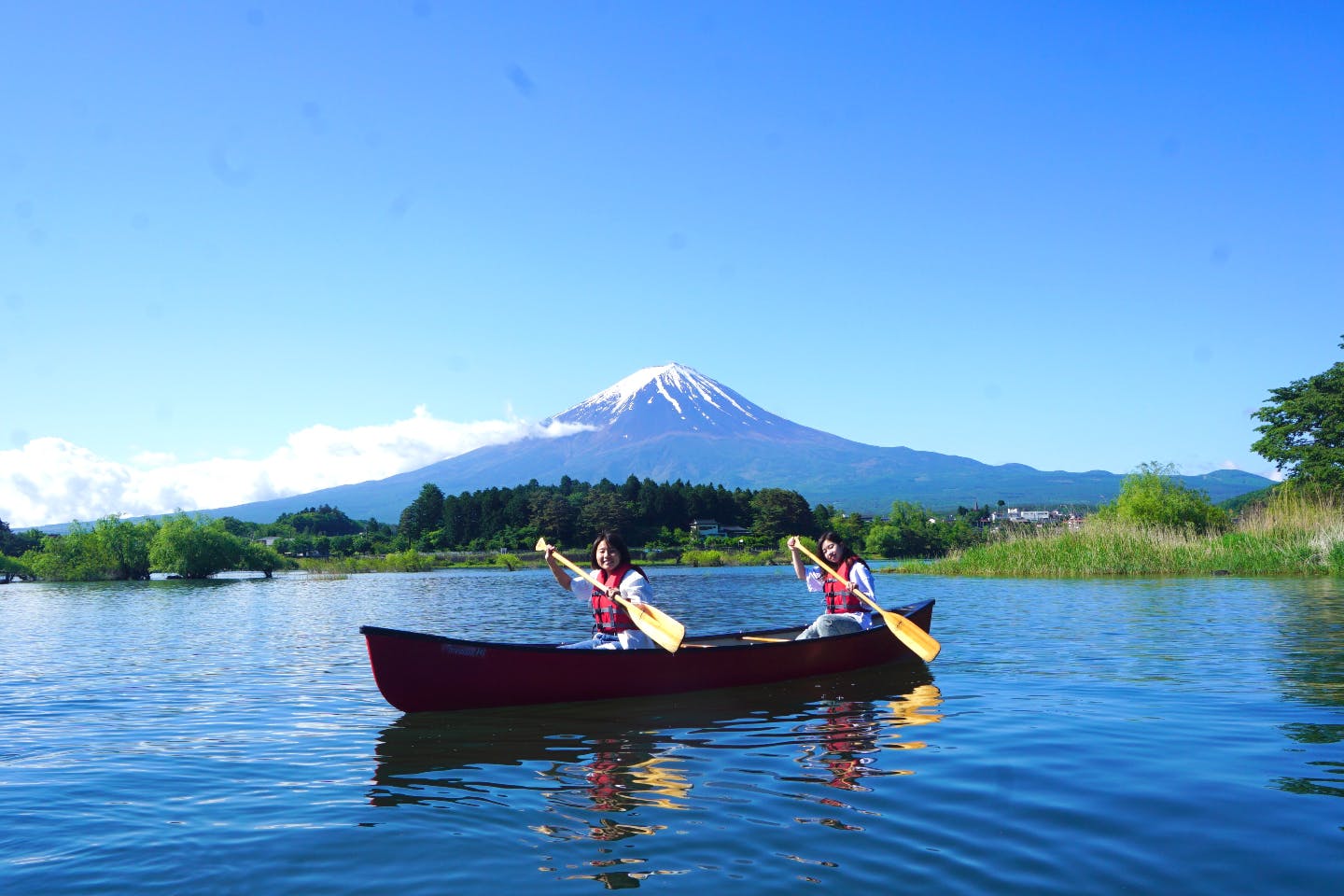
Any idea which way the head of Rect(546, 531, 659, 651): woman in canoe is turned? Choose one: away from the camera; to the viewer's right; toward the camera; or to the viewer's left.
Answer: toward the camera

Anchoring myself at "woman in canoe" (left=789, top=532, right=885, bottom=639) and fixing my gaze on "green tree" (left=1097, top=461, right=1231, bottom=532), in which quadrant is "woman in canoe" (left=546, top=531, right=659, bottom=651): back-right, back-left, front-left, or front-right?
back-left

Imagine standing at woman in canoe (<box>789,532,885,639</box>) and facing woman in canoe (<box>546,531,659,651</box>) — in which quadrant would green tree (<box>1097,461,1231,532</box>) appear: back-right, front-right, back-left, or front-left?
back-right

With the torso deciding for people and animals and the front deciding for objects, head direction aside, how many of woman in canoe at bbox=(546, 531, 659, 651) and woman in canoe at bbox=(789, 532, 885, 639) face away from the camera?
0

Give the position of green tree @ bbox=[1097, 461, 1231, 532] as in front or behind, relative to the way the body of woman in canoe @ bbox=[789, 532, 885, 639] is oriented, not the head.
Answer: behind

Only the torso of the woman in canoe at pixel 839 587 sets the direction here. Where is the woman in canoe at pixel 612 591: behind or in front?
in front

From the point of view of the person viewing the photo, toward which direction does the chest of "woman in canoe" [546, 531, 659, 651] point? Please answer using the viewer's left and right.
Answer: facing the viewer and to the left of the viewer

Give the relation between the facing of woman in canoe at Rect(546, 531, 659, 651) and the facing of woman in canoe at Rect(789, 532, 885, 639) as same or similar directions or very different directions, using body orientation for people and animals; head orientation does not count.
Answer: same or similar directions

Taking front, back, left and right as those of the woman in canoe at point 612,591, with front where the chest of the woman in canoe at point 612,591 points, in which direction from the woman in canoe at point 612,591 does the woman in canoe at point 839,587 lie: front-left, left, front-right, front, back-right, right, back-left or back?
back
